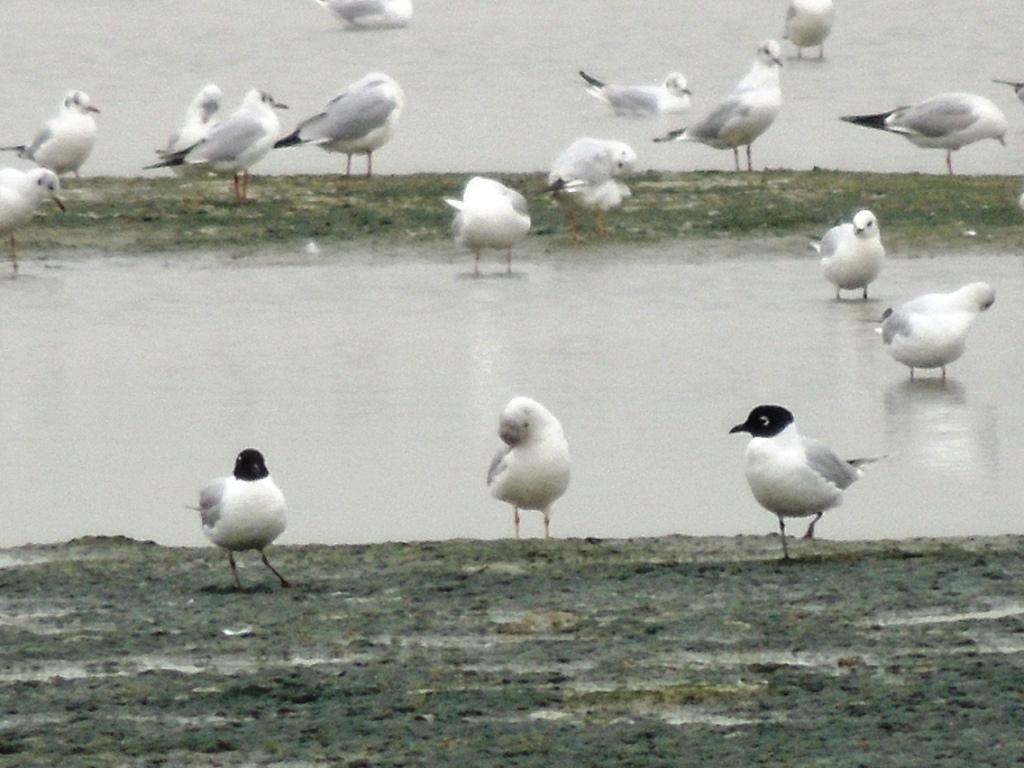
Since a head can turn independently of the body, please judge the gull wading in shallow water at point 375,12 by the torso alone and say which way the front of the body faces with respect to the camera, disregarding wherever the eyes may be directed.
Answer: to the viewer's right

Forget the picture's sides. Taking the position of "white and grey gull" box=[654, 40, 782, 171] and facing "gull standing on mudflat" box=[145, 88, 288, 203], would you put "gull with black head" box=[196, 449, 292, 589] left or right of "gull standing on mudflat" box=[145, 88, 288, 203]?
left

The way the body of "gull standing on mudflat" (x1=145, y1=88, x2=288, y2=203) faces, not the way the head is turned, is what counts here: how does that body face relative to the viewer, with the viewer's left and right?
facing to the right of the viewer

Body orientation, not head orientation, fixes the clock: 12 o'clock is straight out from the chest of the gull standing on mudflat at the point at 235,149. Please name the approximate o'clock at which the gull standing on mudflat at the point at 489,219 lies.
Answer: the gull standing on mudflat at the point at 489,219 is roughly at 2 o'clock from the gull standing on mudflat at the point at 235,149.

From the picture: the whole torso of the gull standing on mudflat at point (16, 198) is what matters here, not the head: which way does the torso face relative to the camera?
to the viewer's right

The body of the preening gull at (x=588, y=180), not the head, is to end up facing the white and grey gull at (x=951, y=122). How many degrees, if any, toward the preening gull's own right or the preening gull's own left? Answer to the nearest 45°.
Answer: approximately 90° to the preening gull's own left

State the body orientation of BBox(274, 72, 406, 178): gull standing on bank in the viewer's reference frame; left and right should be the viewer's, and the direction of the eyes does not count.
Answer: facing to the right of the viewer

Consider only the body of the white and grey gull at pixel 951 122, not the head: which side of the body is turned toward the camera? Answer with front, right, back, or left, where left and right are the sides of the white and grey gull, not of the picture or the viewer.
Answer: right

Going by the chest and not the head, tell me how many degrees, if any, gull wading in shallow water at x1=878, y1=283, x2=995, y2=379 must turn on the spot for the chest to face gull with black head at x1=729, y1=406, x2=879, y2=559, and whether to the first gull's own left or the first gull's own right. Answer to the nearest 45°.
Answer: approximately 45° to the first gull's own right

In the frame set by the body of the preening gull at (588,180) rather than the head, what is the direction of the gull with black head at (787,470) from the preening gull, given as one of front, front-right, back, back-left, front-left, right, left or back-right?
front-right

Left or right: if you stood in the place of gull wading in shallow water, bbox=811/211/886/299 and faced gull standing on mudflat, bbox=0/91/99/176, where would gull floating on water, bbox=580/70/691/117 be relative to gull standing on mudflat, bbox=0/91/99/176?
right

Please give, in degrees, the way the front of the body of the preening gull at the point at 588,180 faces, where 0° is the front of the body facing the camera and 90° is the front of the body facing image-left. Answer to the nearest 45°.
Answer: approximately 315°

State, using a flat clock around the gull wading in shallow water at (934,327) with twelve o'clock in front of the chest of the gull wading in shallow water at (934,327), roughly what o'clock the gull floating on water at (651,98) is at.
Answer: the gull floating on water at (651,98) is roughly at 7 o'clock from the gull wading in shallow water at (934,327).

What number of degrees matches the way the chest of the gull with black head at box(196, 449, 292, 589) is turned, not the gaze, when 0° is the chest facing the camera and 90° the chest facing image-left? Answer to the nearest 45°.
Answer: approximately 315°
